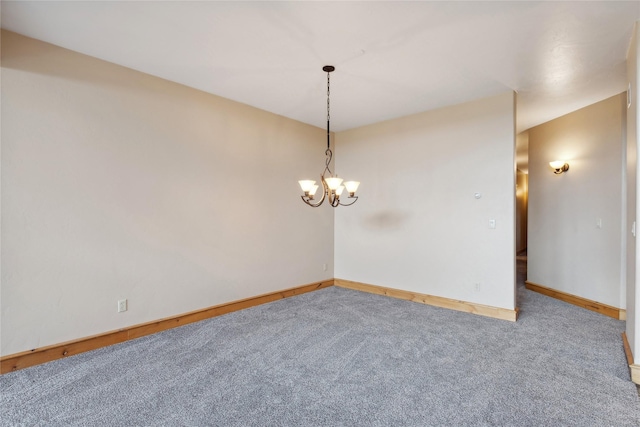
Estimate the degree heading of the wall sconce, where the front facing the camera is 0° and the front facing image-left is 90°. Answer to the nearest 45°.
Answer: approximately 45°
